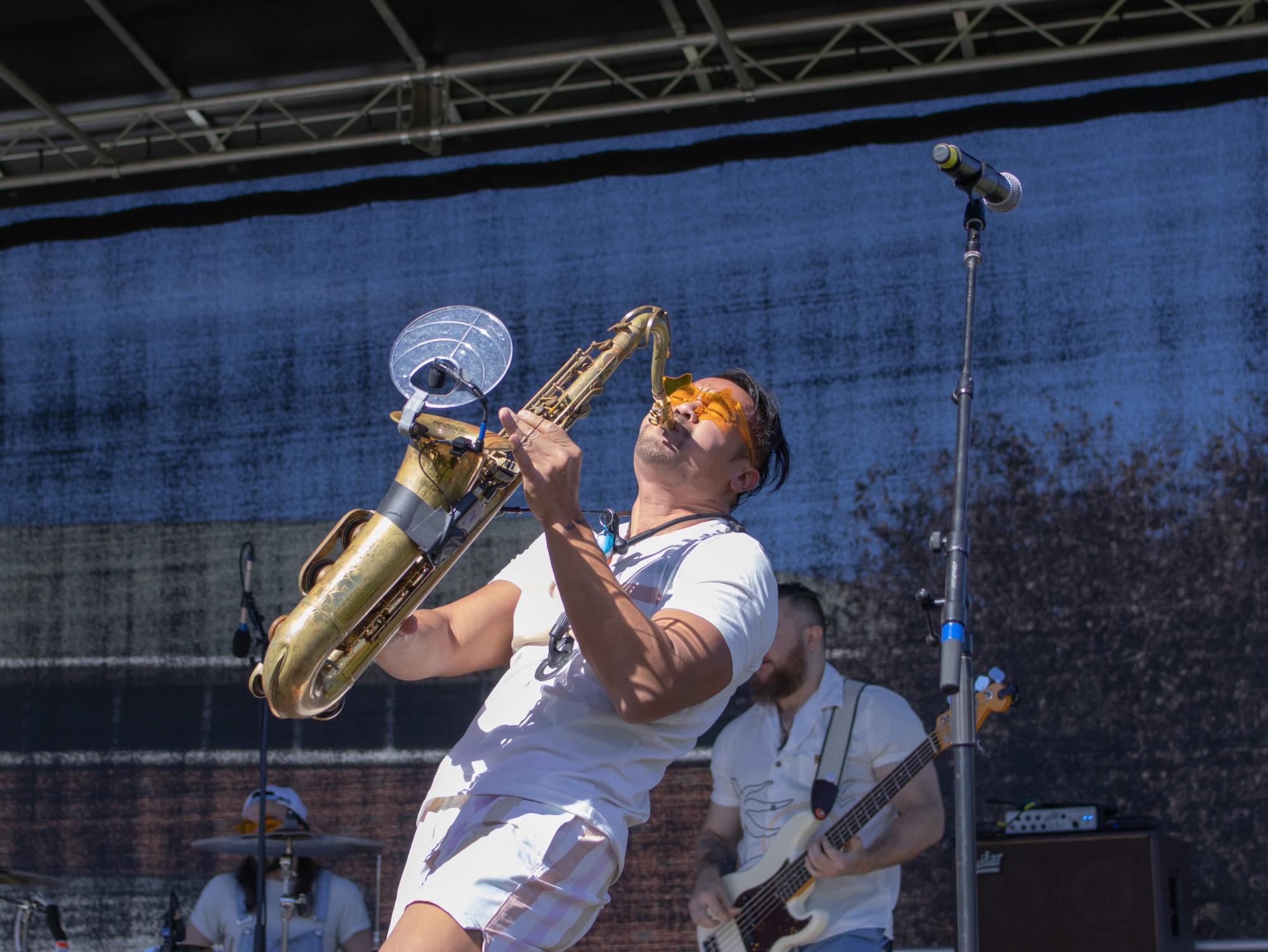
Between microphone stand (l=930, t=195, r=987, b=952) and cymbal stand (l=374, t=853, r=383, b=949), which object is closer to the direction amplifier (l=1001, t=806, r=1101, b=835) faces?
the microphone stand

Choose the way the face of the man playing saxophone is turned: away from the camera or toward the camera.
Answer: toward the camera

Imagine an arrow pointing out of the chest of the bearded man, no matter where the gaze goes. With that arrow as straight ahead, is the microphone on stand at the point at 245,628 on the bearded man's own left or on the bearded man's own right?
on the bearded man's own right

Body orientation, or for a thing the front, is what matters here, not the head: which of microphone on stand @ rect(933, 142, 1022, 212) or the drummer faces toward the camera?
the drummer

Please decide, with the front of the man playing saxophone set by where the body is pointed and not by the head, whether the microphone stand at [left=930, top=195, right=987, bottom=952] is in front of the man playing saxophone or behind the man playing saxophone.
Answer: behind

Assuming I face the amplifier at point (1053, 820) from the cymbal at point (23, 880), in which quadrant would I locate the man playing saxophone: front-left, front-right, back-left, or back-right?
front-right

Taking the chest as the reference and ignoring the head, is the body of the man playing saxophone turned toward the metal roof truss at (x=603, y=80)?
no

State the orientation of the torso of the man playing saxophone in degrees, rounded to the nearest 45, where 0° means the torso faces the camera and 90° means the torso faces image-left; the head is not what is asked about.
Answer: approximately 45°

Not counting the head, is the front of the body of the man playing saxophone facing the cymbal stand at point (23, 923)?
no

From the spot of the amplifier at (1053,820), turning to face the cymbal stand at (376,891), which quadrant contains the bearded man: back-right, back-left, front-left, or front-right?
front-left

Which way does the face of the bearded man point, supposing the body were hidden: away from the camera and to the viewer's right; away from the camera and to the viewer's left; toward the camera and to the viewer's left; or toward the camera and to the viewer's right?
toward the camera and to the viewer's left

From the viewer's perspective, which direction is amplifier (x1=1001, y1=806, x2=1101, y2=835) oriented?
toward the camera

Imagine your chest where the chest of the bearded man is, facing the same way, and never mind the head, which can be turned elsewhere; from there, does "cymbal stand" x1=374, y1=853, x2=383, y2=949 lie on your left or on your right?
on your right

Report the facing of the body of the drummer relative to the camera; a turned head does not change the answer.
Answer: toward the camera

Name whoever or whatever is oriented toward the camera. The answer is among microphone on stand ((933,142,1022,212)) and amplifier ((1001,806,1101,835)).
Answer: the amplifier

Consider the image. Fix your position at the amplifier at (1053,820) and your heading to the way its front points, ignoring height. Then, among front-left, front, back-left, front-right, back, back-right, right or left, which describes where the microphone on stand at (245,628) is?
right
